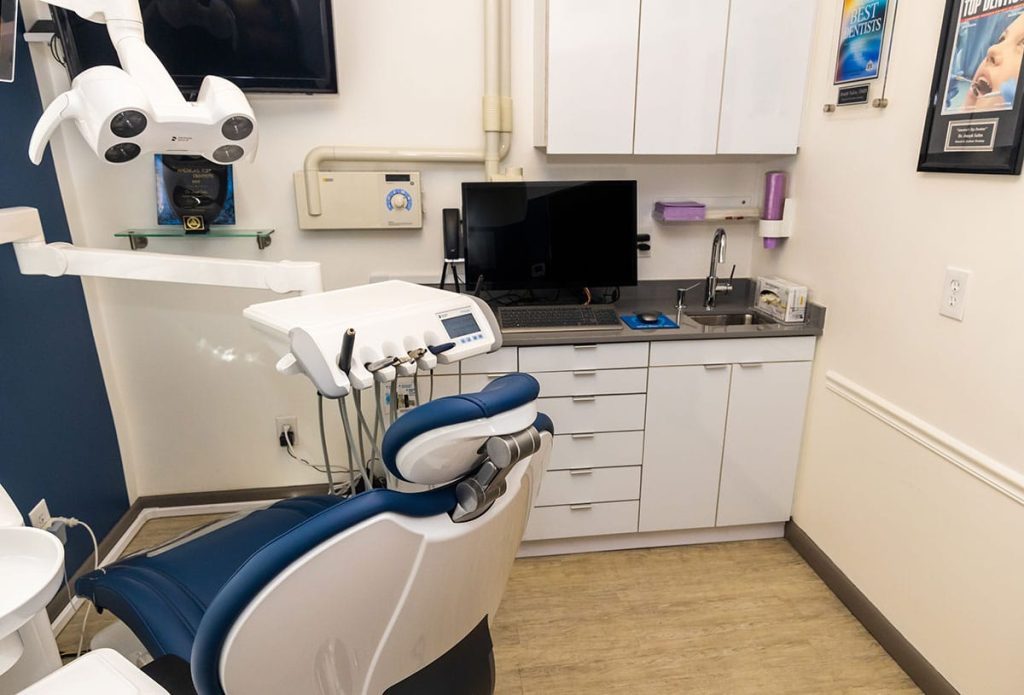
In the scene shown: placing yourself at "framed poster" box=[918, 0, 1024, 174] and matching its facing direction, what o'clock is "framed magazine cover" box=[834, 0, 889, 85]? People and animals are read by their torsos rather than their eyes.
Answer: The framed magazine cover is roughly at 3 o'clock from the framed poster.

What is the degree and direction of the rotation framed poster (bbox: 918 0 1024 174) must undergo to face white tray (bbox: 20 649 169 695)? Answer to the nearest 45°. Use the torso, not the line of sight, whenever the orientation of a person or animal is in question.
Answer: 0° — it already faces it

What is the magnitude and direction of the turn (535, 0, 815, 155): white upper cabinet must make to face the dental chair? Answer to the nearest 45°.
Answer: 0° — it already faces it

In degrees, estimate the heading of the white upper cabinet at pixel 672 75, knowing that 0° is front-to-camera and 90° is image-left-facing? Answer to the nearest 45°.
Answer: approximately 0°

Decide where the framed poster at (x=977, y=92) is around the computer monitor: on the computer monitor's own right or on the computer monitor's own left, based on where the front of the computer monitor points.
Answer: on the computer monitor's own left

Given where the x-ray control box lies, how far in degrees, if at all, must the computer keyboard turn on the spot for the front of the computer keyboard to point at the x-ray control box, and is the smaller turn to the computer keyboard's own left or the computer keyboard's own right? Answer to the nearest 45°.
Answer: approximately 90° to the computer keyboard's own right

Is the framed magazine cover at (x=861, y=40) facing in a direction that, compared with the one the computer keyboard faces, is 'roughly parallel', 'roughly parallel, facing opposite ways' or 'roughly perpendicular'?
roughly perpendicular
